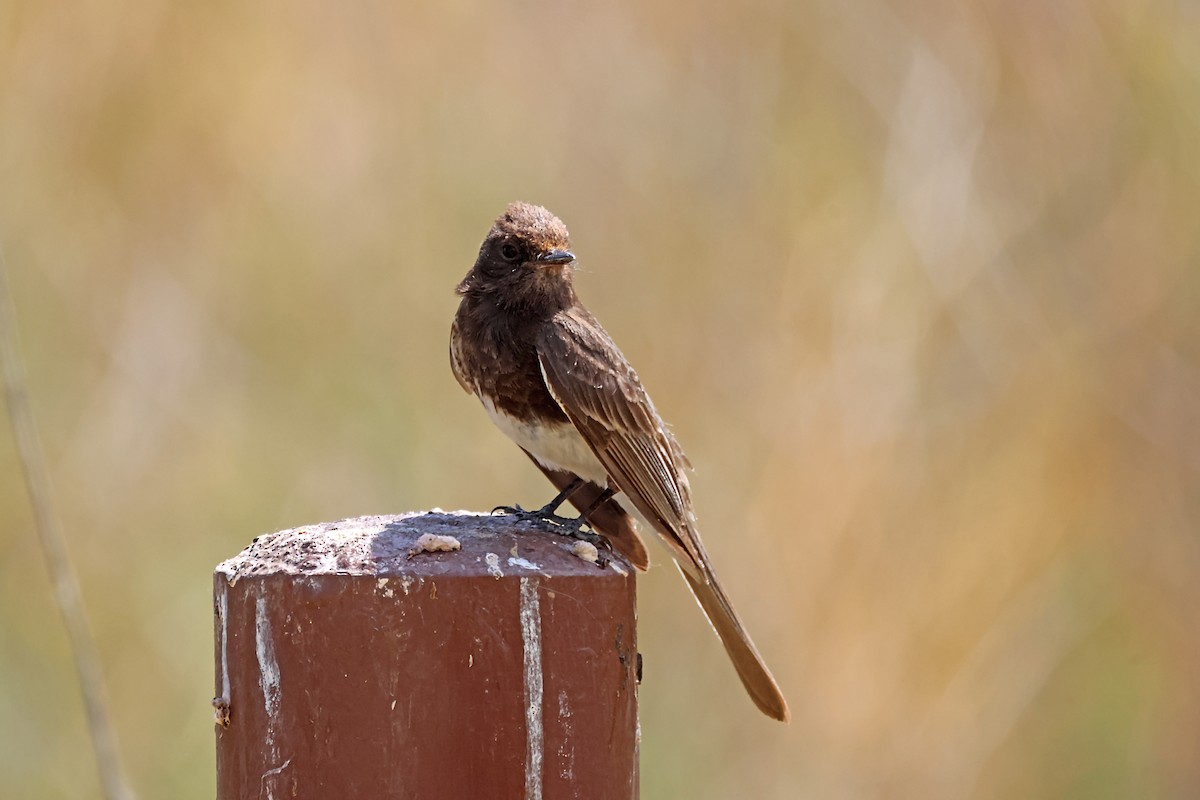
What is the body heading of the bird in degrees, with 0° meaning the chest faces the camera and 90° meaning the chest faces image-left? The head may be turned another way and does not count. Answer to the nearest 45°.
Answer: approximately 45°
